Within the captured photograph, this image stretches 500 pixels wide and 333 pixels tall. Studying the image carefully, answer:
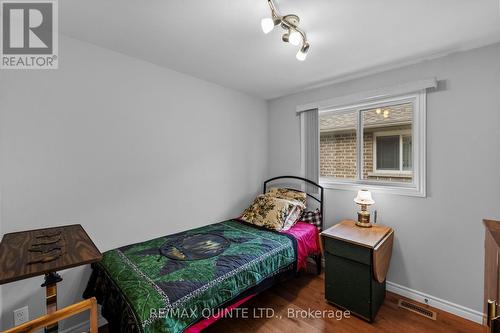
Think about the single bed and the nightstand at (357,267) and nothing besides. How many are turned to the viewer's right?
0

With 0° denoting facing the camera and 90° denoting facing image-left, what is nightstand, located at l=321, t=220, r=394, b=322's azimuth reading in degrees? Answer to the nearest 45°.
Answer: approximately 45°

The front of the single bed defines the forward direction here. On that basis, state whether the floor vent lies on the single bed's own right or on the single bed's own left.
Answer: on the single bed's own left

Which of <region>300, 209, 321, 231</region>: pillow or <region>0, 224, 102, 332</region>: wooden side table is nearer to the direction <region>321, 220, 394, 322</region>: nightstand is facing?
the wooden side table

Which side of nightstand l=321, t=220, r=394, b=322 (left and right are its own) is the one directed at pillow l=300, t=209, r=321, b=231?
right

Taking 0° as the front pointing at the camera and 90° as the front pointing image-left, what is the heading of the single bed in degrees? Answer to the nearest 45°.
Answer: approximately 45°
